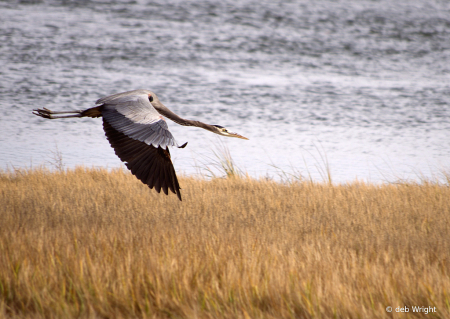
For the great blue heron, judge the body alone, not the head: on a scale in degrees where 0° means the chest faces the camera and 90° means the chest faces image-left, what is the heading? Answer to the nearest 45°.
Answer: approximately 270°
